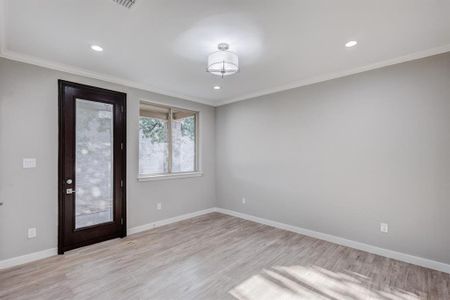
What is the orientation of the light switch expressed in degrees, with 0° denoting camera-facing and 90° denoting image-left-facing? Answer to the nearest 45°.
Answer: approximately 0°

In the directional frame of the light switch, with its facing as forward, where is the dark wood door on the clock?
The dark wood door is roughly at 9 o'clock from the light switch.

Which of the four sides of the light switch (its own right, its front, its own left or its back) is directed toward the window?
left

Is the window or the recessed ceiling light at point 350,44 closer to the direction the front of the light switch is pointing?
the recessed ceiling light

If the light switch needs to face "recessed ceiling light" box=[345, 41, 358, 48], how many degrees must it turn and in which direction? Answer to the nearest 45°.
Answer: approximately 45° to its left

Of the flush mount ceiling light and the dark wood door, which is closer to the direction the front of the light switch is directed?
the flush mount ceiling light

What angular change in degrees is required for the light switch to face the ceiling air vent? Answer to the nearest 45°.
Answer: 0° — it already faces it

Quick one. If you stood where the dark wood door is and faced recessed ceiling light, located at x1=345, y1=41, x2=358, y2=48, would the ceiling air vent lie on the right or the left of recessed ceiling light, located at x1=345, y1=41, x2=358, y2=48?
right

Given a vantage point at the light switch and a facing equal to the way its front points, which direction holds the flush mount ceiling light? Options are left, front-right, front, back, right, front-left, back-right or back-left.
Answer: front-left
